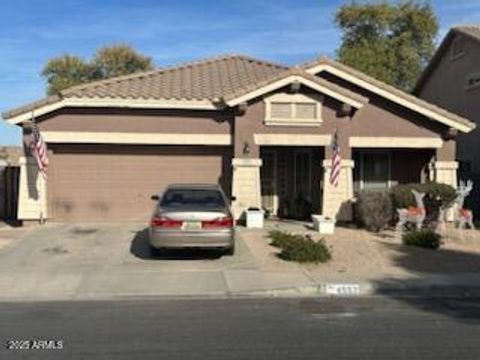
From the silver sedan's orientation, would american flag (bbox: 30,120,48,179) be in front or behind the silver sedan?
in front

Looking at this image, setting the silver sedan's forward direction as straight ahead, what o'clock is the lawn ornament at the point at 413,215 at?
The lawn ornament is roughly at 2 o'clock from the silver sedan.

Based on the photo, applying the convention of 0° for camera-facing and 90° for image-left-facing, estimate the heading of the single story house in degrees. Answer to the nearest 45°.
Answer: approximately 0°

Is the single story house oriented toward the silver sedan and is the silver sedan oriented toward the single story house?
yes

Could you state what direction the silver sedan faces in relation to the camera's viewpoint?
facing away from the viewer

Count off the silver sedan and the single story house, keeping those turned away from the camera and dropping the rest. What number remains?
1

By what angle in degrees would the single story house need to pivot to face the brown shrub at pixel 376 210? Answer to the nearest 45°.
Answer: approximately 90° to its left

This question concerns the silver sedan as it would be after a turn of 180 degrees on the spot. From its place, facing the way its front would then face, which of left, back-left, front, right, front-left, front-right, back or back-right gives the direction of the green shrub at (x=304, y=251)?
left

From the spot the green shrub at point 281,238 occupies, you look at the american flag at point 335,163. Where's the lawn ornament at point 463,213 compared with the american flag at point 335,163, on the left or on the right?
right

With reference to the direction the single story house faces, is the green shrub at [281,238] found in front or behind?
in front

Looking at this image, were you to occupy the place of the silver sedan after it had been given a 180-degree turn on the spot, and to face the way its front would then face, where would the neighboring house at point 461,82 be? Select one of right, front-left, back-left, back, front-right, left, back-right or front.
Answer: back-left

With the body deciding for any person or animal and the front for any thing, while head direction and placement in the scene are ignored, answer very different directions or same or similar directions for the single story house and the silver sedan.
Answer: very different directions
